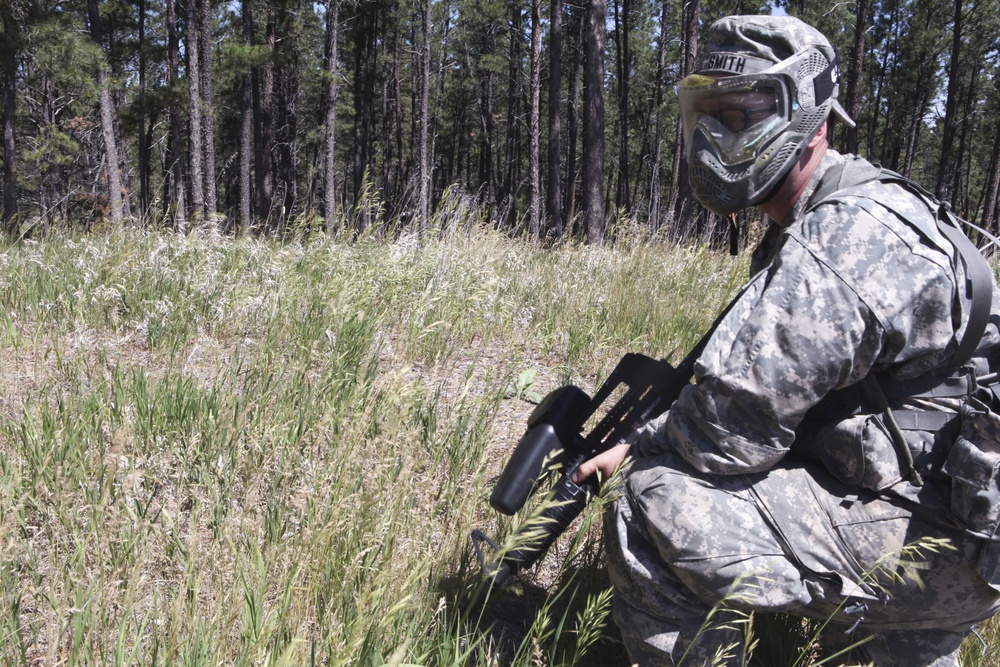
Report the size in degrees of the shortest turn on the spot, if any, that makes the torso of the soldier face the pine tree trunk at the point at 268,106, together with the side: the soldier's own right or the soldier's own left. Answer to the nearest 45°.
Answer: approximately 45° to the soldier's own right

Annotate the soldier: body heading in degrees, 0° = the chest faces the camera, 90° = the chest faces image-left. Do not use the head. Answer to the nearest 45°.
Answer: approximately 90°

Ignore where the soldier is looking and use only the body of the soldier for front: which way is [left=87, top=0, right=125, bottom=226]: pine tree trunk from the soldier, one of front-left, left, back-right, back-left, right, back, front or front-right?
front-right

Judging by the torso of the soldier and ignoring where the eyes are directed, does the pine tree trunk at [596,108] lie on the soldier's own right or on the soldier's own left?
on the soldier's own right

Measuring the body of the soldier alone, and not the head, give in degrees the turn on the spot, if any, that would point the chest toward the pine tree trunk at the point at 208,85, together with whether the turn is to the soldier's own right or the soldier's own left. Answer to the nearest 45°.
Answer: approximately 45° to the soldier's own right

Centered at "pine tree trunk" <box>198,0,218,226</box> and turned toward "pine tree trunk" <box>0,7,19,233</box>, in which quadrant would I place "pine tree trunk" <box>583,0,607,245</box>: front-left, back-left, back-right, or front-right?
back-left

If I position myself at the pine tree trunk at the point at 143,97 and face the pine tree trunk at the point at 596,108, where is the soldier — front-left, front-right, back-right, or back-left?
front-right

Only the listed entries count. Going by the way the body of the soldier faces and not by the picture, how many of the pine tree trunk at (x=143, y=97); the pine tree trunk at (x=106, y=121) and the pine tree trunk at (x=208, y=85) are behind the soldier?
0

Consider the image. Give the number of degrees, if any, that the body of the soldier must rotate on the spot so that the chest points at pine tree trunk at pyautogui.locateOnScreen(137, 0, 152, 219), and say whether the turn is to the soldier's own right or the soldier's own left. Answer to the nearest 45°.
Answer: approximately 45° to the soldier's own right

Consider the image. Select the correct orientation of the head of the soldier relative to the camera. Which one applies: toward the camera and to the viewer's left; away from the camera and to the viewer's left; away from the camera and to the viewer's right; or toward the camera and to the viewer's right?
toward the camera and to the viewer's left

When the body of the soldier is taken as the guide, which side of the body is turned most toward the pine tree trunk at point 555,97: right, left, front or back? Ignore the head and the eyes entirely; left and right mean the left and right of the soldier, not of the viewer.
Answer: right
